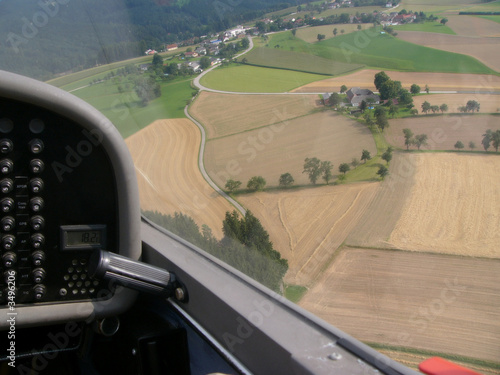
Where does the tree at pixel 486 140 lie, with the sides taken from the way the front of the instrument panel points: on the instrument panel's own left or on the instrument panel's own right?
on the instrument panel's own left

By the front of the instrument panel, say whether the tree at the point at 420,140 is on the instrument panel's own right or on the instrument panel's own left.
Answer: on the instrument panel's own left

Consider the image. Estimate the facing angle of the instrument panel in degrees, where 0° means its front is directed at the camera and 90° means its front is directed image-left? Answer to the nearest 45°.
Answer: approximately 0°
